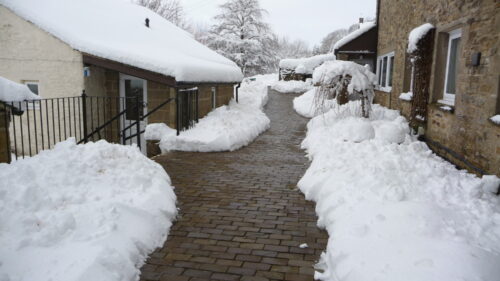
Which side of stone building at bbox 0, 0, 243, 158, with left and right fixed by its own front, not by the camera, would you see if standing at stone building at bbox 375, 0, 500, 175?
front

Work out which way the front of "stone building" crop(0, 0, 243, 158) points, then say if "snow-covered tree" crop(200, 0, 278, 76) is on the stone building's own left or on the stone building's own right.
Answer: on the stone building's own left

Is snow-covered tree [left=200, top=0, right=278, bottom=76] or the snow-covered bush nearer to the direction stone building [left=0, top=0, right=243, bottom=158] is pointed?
the snow-covered bush

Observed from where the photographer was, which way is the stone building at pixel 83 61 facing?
facing the viewer and to the right of the viewer

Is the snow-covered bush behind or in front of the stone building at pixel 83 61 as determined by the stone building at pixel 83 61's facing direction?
in front

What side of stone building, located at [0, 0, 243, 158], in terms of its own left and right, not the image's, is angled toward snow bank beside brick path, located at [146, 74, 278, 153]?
front

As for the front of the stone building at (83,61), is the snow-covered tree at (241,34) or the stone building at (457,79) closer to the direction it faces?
the stone building
